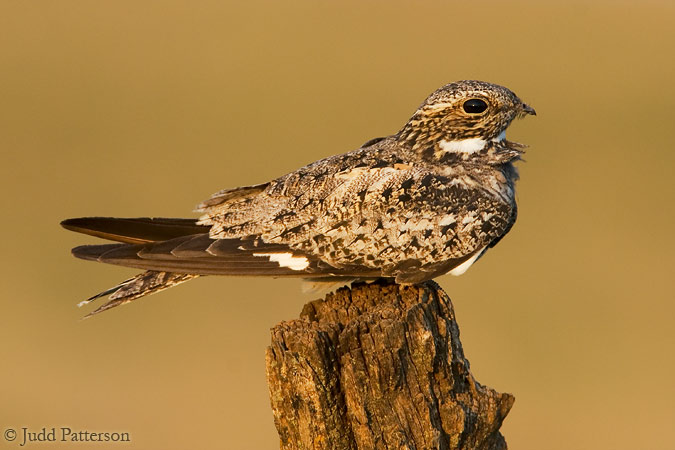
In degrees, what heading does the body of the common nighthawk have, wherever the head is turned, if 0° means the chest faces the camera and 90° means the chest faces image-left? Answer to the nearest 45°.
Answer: approximately 270°
